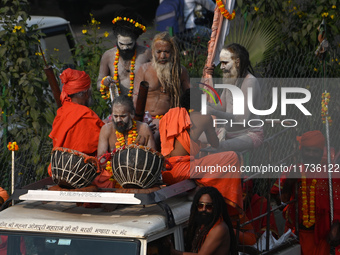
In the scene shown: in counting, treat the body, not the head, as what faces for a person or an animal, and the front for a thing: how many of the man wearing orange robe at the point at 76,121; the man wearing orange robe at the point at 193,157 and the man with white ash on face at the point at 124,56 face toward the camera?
1

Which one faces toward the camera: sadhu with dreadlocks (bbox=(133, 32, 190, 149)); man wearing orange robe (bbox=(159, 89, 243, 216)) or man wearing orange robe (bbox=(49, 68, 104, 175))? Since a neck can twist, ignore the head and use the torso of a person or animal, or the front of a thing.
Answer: the sadhu with dreadlocks

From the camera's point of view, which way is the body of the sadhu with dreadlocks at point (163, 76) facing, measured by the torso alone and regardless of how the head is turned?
toward the camera

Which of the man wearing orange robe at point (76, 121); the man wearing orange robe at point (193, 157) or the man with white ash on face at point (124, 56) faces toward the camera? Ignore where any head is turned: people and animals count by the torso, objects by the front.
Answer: the man with white ash on face

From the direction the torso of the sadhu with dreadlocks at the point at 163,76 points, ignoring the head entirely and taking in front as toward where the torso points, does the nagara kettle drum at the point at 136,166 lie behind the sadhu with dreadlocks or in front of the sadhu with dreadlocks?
in front

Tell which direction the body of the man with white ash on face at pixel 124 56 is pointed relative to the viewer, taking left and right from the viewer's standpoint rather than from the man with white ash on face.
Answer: facing the viewer

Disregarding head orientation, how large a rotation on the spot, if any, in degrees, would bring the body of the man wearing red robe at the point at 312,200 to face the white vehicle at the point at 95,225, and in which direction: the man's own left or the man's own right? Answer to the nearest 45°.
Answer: approximately 45° to the man's own right

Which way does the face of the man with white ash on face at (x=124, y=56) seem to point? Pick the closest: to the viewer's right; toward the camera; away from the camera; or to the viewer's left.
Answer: toward the camera

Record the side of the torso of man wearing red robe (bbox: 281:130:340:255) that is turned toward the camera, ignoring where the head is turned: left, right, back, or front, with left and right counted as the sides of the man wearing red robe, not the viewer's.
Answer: front

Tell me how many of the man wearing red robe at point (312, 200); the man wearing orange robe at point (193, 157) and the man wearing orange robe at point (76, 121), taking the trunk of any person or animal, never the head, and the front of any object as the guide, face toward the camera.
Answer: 1

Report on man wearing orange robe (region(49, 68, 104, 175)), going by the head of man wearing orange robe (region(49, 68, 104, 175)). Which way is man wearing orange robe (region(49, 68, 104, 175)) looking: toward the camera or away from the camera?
away from the camera

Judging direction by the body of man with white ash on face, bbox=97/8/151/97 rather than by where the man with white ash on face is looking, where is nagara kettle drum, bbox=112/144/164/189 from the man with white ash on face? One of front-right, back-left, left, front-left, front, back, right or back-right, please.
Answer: front

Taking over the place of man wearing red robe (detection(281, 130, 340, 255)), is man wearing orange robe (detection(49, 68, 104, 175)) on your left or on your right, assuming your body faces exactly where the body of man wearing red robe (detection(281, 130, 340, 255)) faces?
on your right
